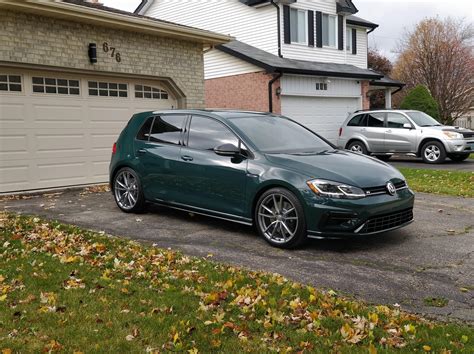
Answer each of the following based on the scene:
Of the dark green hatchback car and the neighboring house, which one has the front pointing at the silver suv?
the neighboring house

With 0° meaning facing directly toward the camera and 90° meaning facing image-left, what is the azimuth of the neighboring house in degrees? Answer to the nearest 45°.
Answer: approximately 315°

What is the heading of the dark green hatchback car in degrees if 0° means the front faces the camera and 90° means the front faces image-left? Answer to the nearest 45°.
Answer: approximately 315°

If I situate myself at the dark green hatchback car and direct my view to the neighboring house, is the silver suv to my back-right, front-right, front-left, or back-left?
front-right

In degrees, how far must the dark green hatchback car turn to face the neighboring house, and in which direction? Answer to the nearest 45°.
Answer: approximately 135° to its left

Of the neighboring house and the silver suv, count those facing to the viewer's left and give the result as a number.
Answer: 0

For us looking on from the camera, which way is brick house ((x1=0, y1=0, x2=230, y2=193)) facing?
facing the viewer and to the right of the viewer

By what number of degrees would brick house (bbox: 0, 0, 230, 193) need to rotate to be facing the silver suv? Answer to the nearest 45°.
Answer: approximately 45° to its left

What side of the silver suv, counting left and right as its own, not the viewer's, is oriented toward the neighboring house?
back

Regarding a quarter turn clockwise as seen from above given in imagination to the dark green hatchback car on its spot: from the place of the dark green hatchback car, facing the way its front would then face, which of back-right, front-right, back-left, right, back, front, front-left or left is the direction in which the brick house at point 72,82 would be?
right

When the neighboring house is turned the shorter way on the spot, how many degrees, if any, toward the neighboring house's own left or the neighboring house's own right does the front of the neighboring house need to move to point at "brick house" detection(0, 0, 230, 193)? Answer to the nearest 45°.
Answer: approximately 90° to the neighboring house's own right

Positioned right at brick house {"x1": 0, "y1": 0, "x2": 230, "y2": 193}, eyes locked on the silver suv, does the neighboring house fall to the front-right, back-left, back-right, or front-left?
front-left

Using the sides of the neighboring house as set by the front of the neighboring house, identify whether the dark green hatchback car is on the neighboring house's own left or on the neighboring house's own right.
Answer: on the neighboring house's own right

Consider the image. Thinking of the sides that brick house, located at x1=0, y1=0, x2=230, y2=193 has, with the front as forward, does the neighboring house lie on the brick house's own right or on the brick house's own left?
on the brick house's own left

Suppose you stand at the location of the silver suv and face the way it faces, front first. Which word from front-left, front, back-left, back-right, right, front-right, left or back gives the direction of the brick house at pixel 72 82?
right

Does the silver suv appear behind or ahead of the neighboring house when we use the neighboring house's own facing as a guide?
ahead
